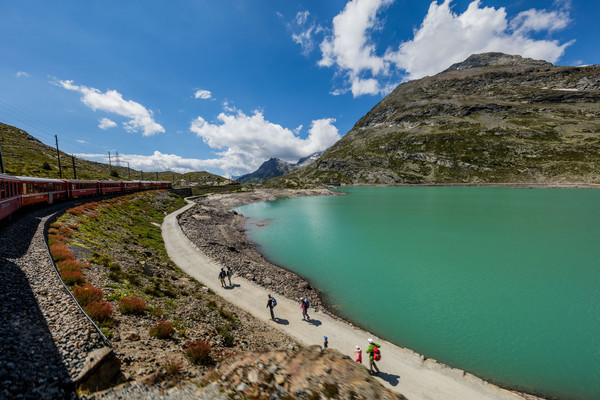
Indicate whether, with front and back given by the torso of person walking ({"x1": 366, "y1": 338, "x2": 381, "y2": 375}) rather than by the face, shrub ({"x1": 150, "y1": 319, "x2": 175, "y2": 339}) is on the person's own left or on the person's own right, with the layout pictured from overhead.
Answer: on the person's own left

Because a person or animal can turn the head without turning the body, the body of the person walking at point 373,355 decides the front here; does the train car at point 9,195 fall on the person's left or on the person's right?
on the person's left

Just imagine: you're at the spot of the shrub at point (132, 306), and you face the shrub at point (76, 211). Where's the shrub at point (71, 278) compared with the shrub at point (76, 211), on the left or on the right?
left

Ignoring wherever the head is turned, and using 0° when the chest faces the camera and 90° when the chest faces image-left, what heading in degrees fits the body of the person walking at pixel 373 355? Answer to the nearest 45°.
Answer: approximately 135°

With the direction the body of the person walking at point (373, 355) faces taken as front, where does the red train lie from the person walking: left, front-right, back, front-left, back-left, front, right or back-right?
front-left

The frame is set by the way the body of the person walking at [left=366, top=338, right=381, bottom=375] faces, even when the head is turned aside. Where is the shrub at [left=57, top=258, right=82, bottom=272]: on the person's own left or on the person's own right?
on the person's own left

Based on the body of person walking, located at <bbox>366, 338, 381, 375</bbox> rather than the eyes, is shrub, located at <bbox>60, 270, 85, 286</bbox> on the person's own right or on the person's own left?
on the person's own left

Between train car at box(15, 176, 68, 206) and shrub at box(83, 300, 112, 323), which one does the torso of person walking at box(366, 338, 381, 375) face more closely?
the train car

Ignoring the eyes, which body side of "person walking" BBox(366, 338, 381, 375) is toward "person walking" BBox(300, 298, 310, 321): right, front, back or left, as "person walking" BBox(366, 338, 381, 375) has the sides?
front

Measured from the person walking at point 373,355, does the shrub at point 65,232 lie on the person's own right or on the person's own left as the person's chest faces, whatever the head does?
on the person's own left

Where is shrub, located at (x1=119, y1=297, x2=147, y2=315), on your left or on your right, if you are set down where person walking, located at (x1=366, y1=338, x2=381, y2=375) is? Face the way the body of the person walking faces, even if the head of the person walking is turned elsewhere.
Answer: on your left
